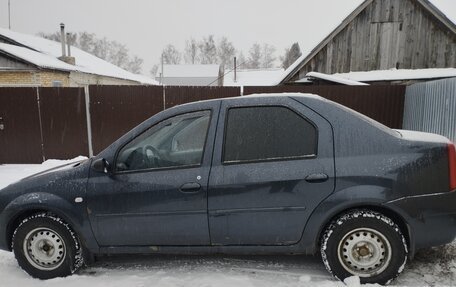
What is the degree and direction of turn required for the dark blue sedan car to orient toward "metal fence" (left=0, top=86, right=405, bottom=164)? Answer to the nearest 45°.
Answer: approximately 45° to its right

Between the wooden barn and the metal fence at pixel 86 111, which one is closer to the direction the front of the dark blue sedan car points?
the metal fence

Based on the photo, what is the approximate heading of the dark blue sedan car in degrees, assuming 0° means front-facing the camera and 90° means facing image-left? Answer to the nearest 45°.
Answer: approximately 90°

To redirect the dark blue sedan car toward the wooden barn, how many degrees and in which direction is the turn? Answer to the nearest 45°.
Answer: approximately 135° to its right
